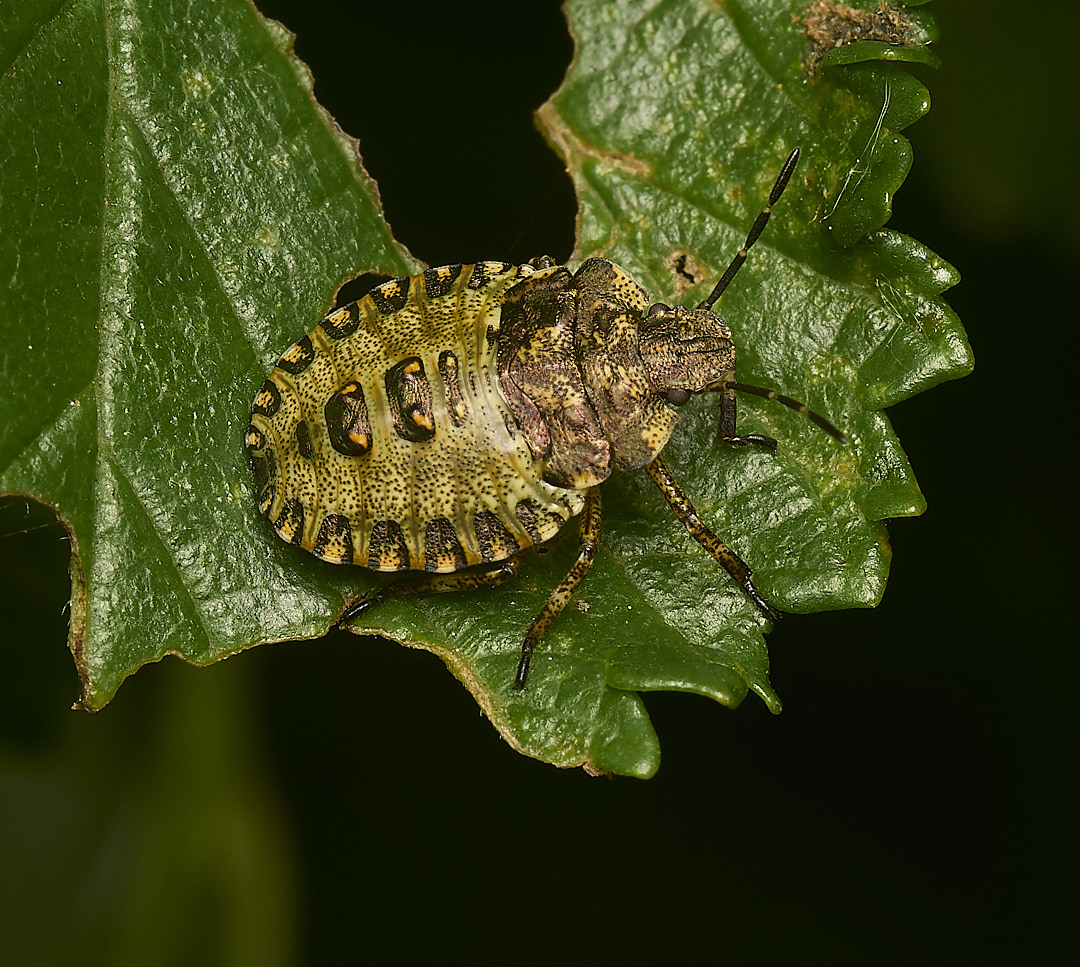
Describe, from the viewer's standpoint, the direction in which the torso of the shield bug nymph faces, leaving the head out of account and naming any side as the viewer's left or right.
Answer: facing to the right of the viewer

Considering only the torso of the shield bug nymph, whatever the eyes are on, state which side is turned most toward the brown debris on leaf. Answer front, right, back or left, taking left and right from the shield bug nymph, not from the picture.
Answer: front
